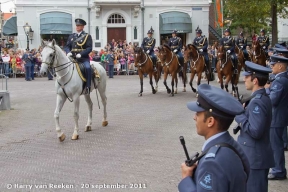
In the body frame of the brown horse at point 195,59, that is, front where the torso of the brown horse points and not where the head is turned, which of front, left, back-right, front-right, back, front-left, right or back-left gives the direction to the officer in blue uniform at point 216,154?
front-left

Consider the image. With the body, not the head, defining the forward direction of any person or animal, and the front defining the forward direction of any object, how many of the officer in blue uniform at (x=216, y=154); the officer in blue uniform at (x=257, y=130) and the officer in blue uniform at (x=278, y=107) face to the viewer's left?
3

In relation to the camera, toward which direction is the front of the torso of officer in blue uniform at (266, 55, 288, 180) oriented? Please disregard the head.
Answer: to the viewer's left

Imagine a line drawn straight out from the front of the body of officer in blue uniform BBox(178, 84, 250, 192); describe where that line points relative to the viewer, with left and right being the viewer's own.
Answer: facing to the left of the viewer

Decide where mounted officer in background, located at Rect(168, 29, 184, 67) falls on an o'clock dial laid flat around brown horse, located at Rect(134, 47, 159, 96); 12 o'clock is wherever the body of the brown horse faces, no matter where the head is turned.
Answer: The mounted officer in background is roughly at 7 o'clock from the brown horse.

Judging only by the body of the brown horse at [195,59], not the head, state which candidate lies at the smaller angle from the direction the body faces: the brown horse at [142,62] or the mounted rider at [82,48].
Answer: the mounted rider

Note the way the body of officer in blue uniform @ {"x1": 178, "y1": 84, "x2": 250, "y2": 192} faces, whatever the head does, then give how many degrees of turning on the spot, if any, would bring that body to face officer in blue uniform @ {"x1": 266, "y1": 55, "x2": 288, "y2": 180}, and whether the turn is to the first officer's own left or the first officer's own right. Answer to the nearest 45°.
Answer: approximately 90° to the first officer's own right

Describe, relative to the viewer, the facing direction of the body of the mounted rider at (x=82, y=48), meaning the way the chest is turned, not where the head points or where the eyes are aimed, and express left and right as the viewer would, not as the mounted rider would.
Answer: facing the viewer and to the left of the viewer

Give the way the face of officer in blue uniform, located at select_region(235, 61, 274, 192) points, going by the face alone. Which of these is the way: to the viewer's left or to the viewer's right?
to the viewer's left

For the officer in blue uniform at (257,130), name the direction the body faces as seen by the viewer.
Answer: to the viewer's left

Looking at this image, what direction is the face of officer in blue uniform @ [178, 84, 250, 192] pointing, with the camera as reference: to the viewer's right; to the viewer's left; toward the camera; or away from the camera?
to the viewer's left
